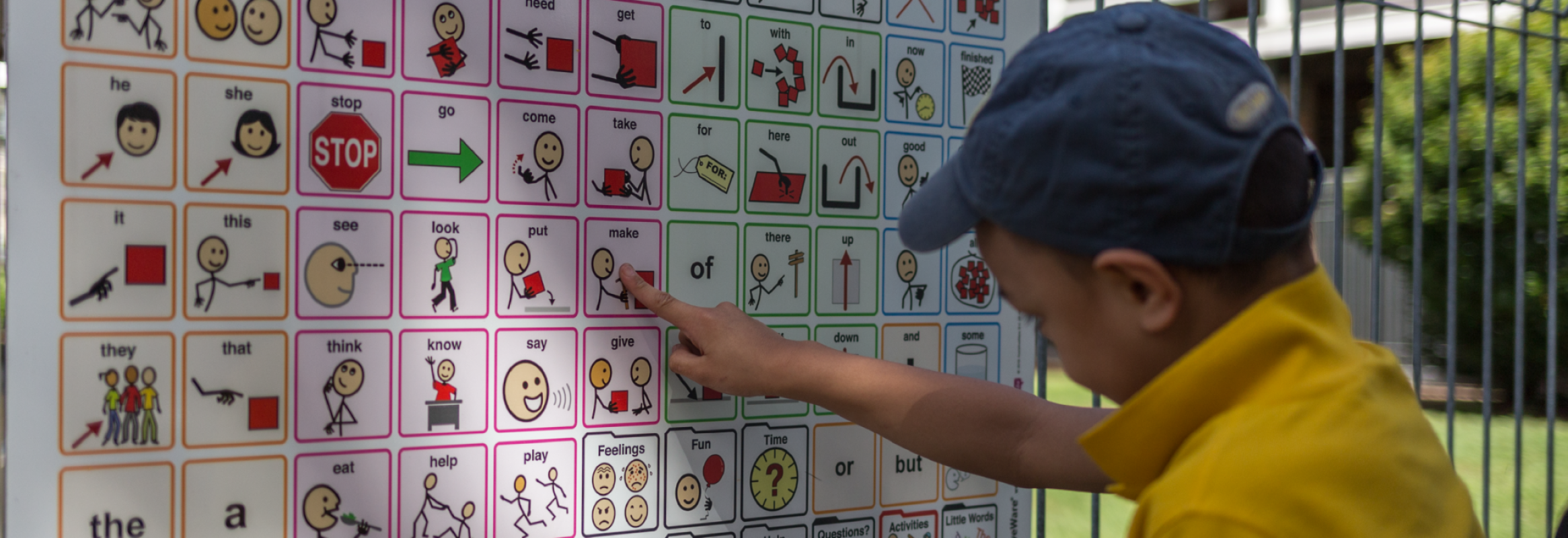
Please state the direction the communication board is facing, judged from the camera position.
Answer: facing the viewer and to the right of the viewer

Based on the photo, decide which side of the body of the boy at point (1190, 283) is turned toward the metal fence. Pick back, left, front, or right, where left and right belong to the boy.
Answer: right

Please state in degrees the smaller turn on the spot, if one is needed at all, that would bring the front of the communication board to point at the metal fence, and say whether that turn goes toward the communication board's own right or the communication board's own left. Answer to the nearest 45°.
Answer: approximately 90° to the communication board's own left

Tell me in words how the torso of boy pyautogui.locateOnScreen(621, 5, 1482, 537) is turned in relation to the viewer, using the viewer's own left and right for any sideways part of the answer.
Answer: facing to the left of the viewer

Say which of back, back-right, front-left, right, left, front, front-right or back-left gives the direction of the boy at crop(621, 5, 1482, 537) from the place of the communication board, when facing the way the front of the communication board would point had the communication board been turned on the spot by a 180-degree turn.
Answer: back
